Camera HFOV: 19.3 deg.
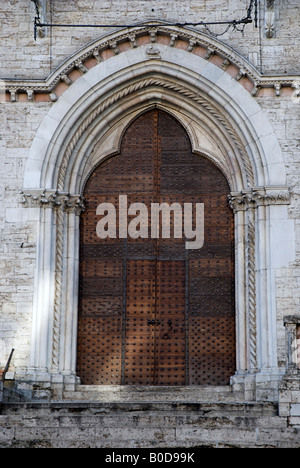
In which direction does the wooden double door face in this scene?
toward the camera

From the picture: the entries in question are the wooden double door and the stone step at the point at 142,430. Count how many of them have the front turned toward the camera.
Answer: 2

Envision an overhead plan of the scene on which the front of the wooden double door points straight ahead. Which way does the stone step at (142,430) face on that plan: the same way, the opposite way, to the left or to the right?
the same way

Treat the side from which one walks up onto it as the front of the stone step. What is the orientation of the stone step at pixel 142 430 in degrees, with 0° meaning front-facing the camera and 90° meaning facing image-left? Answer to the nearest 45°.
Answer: approximately 0°

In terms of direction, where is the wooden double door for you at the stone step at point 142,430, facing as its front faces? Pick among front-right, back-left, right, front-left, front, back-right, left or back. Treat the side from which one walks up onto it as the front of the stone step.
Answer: back

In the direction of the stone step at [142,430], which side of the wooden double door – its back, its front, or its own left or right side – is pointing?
front
